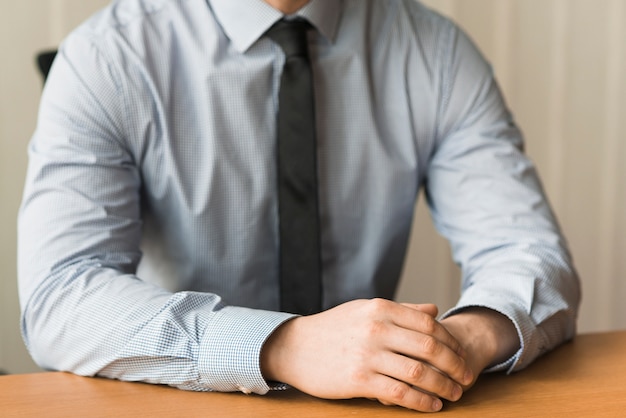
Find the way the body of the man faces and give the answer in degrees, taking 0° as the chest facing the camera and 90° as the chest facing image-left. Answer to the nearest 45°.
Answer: approximately 0°
